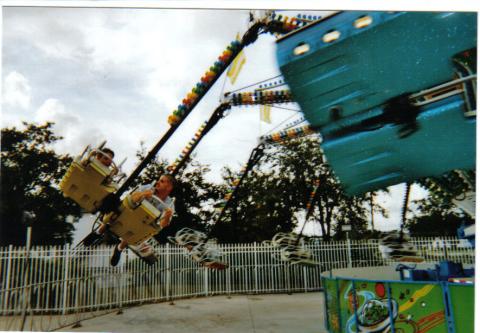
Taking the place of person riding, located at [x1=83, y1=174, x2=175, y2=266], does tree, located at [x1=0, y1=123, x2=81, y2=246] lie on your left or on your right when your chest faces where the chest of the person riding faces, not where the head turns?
on your right

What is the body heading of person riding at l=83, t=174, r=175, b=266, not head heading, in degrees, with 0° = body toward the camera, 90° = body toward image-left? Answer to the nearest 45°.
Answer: approximately 45°

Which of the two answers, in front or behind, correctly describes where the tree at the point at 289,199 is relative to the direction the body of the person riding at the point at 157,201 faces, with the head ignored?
behind
